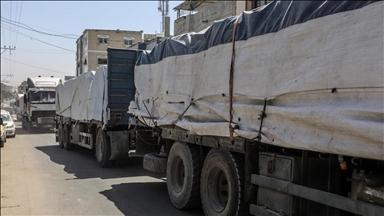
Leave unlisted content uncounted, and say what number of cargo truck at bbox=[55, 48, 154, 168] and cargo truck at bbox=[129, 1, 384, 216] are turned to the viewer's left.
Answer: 0

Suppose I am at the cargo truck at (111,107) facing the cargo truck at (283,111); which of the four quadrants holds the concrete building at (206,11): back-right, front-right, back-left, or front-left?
back-left

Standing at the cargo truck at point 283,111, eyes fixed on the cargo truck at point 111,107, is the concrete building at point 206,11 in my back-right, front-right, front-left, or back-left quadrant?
front-right

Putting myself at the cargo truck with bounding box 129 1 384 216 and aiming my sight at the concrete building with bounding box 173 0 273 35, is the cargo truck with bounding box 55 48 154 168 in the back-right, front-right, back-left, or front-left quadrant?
front-left
